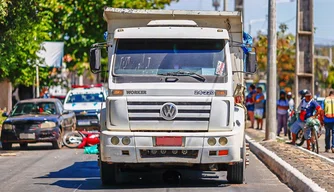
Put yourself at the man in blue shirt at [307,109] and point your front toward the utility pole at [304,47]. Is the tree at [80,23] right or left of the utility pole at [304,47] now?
left

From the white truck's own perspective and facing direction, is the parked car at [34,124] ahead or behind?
behind

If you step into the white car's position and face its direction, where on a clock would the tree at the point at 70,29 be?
The tree is roughly at 6 o'clock from the white car.

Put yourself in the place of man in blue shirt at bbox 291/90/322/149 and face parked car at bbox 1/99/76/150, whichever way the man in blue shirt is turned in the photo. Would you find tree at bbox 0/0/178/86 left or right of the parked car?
right

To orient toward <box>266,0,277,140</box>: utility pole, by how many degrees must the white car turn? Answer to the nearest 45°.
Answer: approximately 45° to its left

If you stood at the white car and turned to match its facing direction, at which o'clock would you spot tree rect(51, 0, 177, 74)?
The tree is roughly at 6 o'clock from the white car.

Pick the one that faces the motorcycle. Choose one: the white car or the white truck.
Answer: the white car

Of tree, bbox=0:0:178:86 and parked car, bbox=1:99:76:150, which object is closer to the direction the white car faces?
the parked car

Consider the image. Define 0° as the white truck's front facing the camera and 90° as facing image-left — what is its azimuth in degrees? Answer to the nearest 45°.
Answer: approximately 0°

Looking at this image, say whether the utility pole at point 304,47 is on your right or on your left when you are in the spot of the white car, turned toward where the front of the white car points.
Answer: on your left

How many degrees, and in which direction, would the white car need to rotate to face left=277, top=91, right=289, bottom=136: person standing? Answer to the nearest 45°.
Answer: approximately 90° to its left

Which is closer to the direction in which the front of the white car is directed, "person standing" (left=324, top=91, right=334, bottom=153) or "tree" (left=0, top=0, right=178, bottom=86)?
the person standing
